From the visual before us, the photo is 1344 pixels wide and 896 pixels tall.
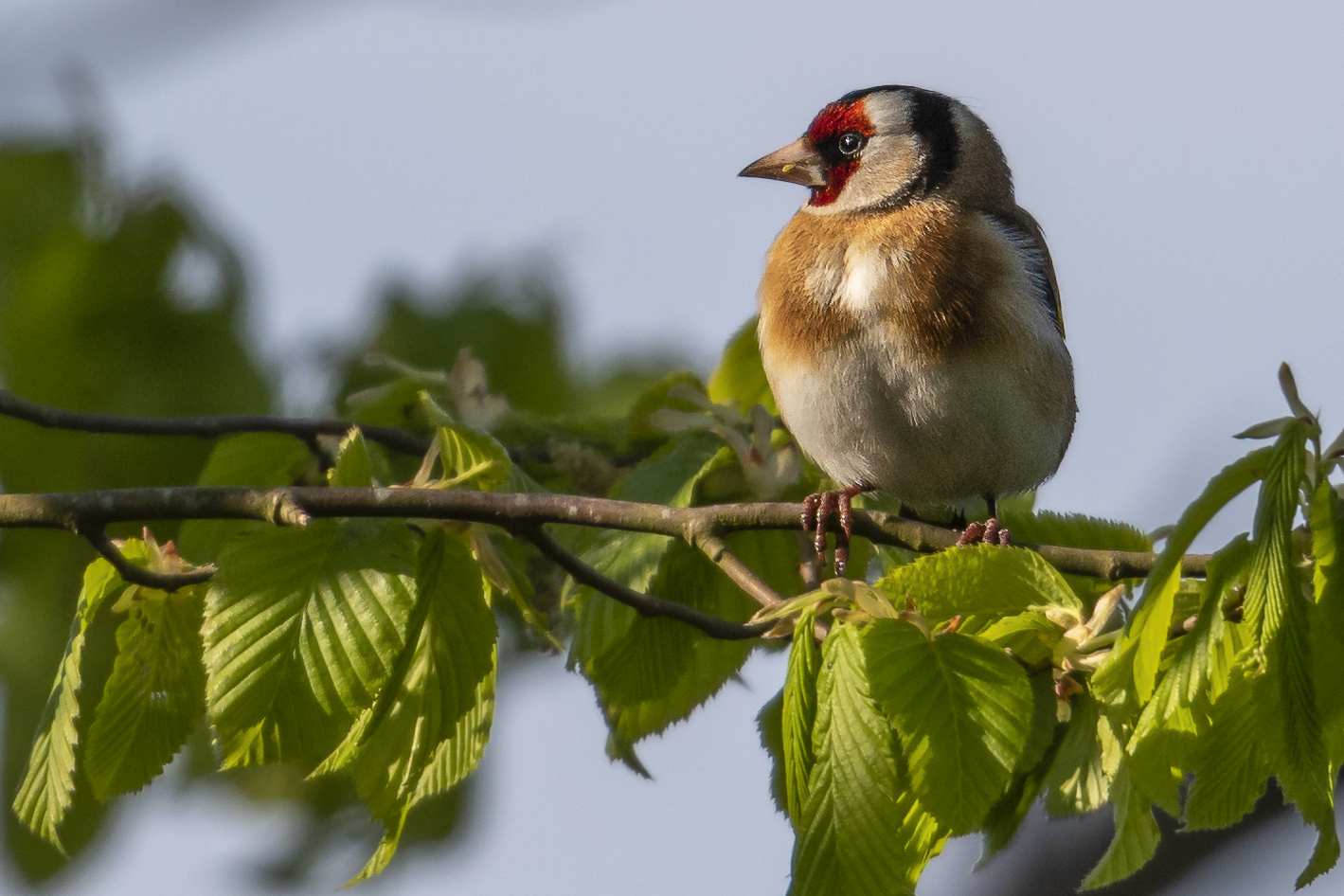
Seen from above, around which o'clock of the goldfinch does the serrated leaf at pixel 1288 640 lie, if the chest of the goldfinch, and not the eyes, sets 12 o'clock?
The serrated leaf is roughly at 10 o'clock from the goldfinch.

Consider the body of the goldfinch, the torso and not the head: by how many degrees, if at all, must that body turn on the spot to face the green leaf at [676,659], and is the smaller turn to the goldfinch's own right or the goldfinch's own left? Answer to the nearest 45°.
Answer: approximately 90° to the goldfinch's own right

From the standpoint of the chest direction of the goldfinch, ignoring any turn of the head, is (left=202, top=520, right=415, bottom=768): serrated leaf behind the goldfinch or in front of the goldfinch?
in front

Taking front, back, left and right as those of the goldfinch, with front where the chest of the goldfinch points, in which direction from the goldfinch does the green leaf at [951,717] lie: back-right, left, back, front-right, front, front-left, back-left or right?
front-left

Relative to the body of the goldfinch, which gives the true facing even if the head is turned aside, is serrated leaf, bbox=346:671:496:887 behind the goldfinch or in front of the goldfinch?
in front

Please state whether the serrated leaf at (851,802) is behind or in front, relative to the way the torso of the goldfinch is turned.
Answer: in front
